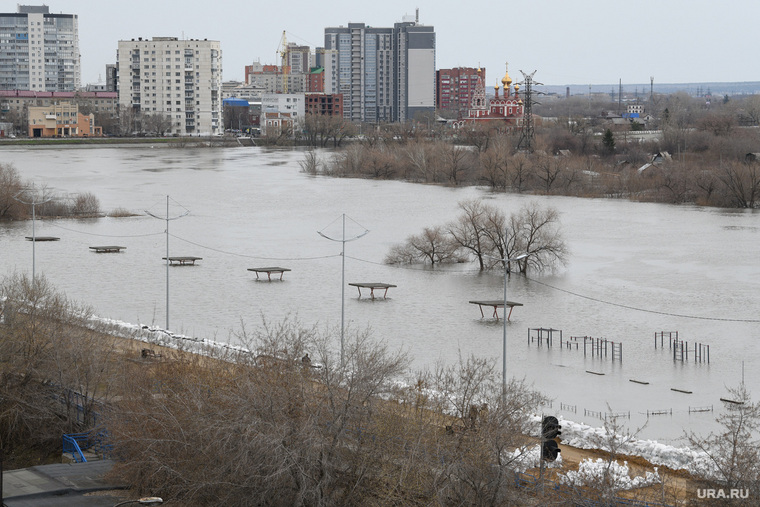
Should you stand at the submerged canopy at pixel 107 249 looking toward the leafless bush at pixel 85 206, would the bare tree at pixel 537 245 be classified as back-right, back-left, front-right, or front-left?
back-right

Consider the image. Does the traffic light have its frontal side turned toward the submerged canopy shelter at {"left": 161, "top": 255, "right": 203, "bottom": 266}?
no

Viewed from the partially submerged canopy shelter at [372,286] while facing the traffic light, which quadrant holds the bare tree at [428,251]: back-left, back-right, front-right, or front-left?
back-left

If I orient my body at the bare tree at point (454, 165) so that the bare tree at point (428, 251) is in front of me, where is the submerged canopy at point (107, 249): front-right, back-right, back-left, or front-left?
front-right
